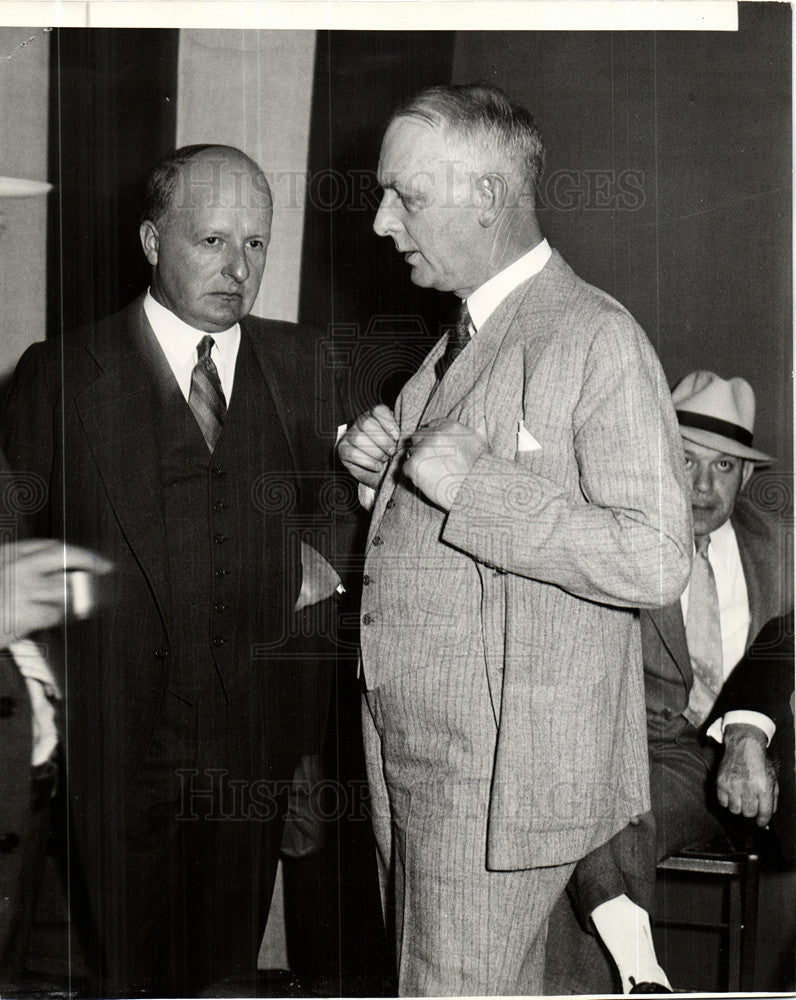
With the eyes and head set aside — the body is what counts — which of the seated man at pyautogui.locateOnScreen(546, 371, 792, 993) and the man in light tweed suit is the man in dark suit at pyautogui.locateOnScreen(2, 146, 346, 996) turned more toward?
the man in light tweed suit

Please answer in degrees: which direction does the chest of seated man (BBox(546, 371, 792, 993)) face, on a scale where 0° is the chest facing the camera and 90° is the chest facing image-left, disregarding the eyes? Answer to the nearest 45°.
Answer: approximately 45°

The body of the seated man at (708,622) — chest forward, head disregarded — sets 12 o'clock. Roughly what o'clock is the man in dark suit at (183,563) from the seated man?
The man in dark suit is roughly at 1 o'clock from the seated man.
